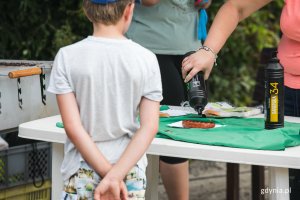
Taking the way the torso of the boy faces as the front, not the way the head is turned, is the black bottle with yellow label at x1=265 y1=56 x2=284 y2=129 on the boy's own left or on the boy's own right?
on the boy's own right

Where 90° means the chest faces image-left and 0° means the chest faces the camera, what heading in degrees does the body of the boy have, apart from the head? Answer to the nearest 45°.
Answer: approximately 180°
